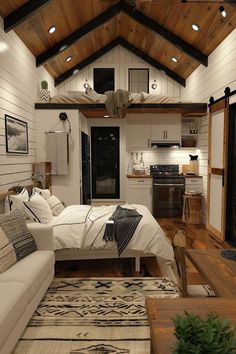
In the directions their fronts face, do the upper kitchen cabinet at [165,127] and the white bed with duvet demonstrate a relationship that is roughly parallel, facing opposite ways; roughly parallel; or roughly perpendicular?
roughly perpendicular

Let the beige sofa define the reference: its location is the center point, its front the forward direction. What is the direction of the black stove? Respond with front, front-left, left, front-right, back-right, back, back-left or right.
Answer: front-left

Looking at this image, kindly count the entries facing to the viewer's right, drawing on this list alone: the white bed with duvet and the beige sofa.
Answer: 2

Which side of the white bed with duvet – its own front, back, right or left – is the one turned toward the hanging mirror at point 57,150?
left

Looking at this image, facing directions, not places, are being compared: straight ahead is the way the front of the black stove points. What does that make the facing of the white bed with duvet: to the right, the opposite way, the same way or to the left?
to the left

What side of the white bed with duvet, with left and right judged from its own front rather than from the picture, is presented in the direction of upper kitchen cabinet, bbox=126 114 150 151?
left

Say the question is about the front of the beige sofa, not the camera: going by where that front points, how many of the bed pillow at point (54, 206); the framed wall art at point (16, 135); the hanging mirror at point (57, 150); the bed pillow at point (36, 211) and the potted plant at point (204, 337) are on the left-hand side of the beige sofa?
4

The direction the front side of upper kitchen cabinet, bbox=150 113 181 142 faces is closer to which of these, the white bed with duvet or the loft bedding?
the white bed with duvet

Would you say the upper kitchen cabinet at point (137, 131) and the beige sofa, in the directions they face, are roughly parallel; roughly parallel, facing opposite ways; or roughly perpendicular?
roughly perpendicular

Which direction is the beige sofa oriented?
to the viewer's right

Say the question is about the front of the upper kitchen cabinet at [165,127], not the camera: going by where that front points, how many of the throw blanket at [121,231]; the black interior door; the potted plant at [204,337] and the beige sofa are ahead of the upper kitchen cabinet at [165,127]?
3

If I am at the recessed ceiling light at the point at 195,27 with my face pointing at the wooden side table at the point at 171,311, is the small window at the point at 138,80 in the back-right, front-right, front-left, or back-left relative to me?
back-right

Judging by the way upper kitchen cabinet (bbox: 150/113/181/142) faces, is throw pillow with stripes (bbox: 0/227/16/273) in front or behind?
in front
